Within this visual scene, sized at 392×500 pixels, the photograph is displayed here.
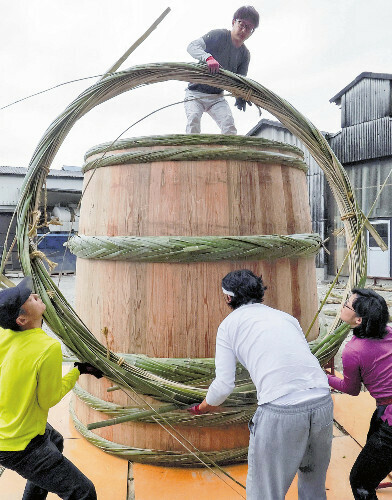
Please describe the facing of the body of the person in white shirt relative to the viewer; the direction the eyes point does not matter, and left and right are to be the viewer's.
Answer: facing away from the viewer and to the left of the viewer

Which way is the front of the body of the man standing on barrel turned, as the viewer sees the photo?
toward the camera

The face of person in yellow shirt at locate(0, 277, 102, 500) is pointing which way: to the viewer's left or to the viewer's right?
to the viewer's right

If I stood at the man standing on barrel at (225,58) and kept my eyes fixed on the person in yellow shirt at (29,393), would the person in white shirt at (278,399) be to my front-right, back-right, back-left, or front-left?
front-left

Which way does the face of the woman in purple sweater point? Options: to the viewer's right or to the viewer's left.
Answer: to the viewer's left

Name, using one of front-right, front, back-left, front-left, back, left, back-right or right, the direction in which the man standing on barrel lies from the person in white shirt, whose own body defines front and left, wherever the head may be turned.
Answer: front-right

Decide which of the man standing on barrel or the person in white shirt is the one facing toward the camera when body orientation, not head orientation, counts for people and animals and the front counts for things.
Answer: the man standing on barrel

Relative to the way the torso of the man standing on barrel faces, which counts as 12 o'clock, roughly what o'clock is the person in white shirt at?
The person in white shirt is roughly at 12 o'clock from the man standing on barrel.

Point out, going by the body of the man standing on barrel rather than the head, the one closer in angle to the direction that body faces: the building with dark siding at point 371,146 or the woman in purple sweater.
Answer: the woman in purple sweater

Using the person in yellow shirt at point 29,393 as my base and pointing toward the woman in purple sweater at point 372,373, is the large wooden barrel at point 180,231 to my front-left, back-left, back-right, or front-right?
front-left

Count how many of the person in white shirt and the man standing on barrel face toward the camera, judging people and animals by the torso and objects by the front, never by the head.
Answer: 1
